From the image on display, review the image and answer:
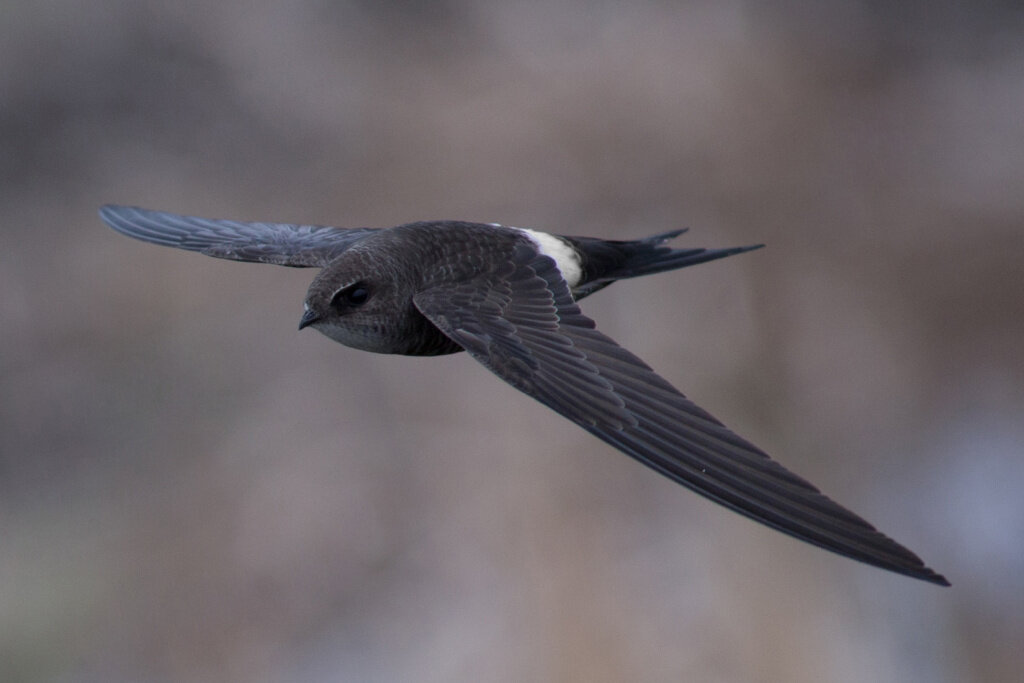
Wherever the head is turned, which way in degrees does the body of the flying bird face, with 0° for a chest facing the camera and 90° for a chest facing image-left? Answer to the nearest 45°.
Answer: approximately 45°
